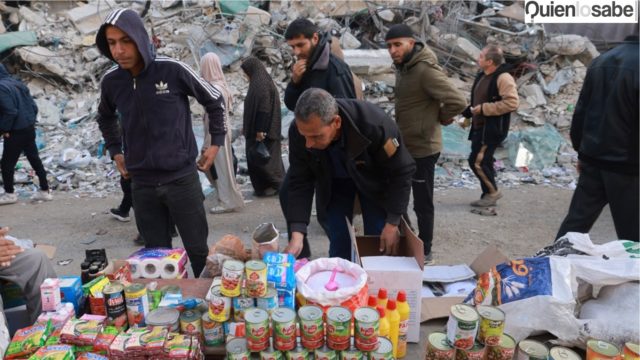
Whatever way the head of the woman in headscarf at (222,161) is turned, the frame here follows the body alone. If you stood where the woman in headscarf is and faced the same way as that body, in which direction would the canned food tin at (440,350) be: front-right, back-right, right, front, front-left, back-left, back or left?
left

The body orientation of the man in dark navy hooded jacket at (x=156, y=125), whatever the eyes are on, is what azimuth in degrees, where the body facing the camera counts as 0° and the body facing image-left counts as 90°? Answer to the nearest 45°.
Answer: approximately 45°

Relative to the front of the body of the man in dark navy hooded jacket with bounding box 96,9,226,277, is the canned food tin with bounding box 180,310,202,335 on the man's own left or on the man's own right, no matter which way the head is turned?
on the man's own left

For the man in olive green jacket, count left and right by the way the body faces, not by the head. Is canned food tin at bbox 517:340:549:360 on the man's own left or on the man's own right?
on the man's own left

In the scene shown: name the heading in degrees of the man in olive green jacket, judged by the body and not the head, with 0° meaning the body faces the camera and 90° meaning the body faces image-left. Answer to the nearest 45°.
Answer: approximately 45°

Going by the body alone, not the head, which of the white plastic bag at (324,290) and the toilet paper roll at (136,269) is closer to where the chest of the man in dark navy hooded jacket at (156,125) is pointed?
the toilet paper roll

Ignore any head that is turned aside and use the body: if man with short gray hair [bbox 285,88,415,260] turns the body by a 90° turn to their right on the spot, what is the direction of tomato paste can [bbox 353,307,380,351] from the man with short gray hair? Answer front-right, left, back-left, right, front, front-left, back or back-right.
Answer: back-left
